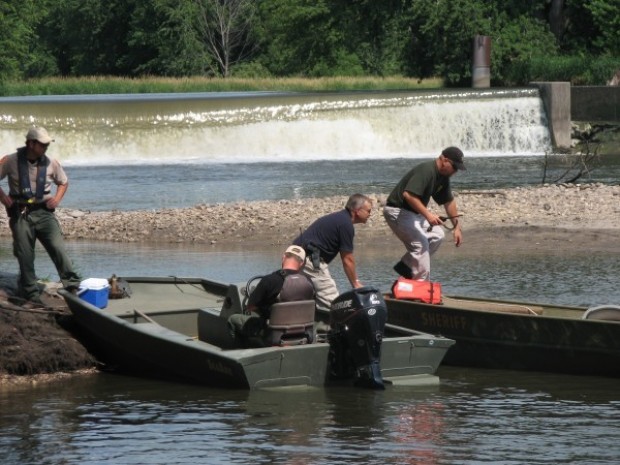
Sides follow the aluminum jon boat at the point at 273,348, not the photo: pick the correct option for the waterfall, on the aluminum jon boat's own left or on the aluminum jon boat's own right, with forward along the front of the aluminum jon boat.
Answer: on the aluminum jon boat's own right

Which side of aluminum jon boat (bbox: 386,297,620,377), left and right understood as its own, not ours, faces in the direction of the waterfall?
right

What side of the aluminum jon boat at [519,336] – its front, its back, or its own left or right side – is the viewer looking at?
left

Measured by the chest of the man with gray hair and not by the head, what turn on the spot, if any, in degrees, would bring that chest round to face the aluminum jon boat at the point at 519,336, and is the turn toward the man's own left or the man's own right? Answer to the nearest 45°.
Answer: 0° — they already face it

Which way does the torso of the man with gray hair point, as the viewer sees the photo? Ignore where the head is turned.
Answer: to the viewer's right

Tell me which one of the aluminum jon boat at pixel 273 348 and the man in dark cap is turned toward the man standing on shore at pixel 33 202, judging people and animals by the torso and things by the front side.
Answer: the aluminum jon boat

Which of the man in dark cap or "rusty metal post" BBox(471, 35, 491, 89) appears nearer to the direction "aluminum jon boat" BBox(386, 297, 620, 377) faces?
the man in dark cap

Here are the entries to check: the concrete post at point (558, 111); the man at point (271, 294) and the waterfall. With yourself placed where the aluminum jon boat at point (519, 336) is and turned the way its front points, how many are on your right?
2

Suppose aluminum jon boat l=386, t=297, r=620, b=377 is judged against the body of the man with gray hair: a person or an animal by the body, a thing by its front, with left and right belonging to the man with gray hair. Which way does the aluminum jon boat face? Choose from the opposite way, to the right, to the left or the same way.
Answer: the opposite way

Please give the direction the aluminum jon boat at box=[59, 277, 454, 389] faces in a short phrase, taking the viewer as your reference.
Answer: facing away from the viewer and to the left of the viewer

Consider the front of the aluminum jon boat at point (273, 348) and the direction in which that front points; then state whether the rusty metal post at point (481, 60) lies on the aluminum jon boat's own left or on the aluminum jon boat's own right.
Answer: on the aluminum jon boat's own right

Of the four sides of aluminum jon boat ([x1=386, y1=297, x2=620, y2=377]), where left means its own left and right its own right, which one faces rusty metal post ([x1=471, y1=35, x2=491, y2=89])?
right
